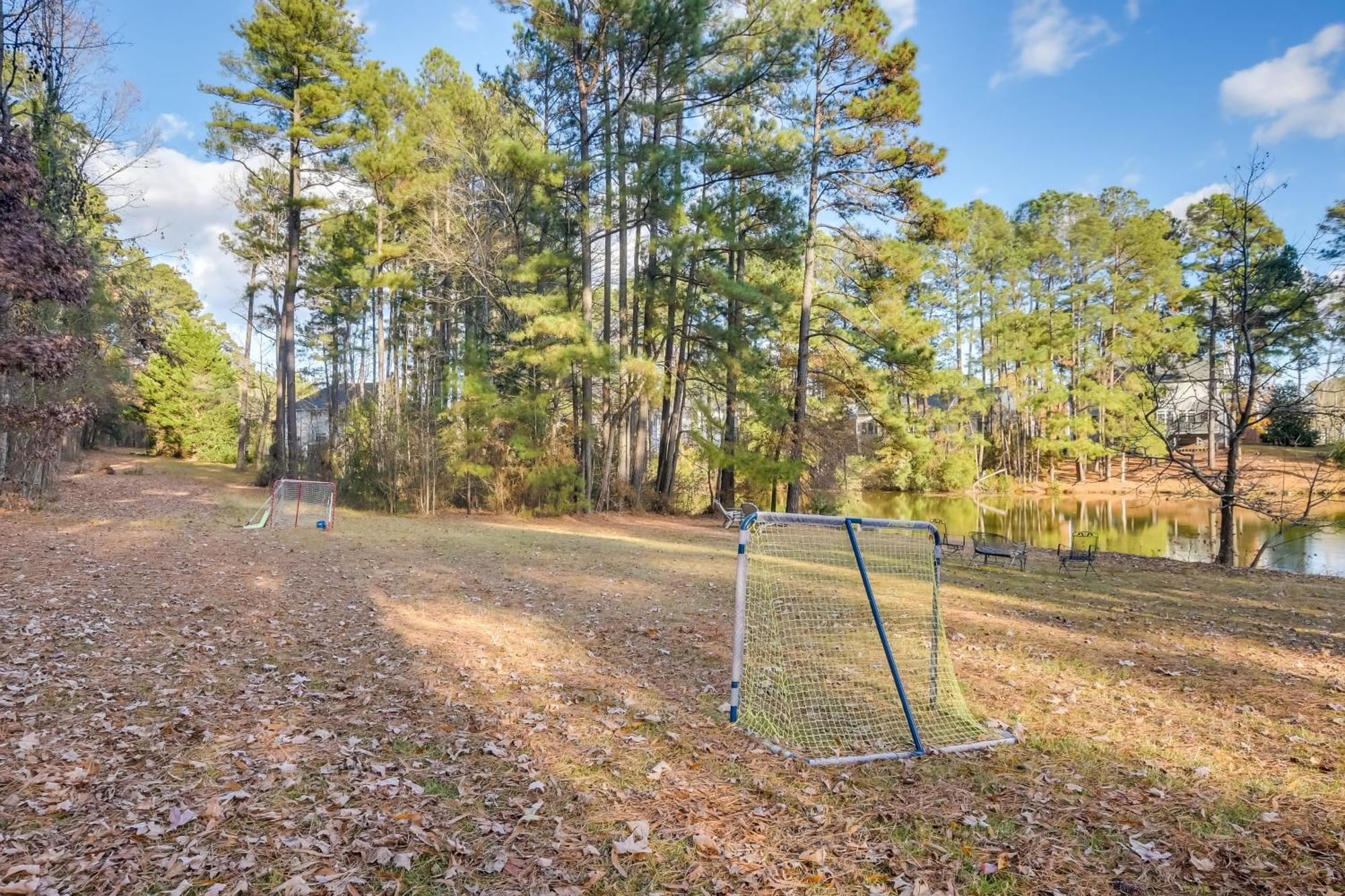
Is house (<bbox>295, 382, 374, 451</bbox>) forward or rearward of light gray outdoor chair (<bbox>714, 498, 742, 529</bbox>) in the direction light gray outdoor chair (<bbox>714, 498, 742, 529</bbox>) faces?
rearward

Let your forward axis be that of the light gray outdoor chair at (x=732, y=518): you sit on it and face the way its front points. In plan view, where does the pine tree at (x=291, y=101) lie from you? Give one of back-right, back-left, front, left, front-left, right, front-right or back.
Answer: back

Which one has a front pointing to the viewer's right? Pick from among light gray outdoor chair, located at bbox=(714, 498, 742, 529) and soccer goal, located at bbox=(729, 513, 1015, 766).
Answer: the light gray outdoor chair

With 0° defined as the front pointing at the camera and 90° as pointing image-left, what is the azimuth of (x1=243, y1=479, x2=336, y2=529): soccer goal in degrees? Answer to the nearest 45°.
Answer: approximately 315°

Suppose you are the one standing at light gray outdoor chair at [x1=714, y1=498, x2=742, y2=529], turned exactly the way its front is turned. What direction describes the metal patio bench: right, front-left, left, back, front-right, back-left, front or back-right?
front-right

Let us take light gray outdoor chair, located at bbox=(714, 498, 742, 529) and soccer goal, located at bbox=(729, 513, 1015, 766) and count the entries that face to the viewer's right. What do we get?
1

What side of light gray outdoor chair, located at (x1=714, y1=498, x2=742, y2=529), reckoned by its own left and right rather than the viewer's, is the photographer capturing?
right

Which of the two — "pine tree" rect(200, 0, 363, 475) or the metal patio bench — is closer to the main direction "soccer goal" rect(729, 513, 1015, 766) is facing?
the pine tree

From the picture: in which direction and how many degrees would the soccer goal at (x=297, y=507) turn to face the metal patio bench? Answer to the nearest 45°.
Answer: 0° — it already faces it
